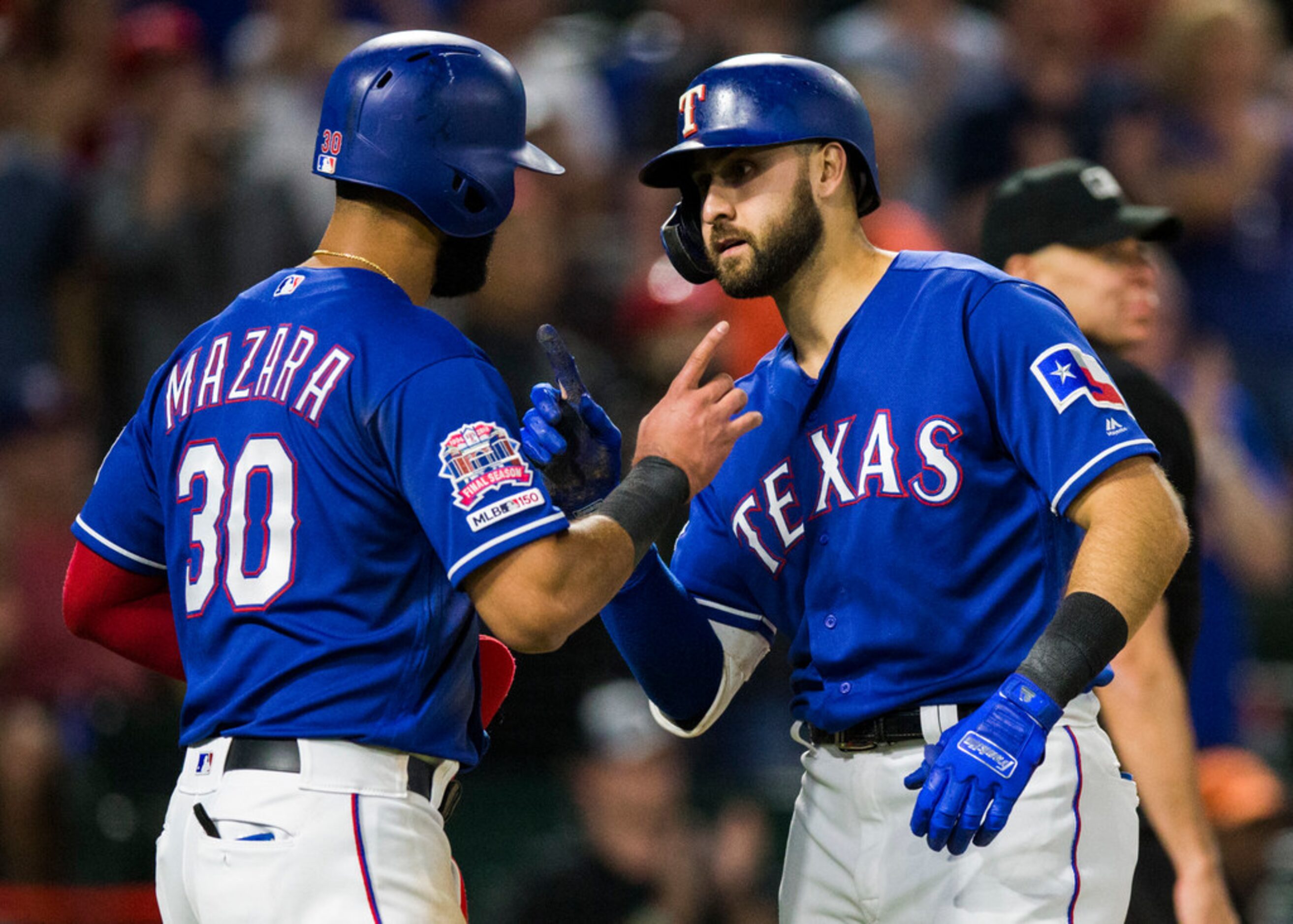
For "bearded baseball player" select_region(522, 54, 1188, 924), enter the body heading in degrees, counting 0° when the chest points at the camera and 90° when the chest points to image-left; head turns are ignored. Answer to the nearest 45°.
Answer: approximately 45°

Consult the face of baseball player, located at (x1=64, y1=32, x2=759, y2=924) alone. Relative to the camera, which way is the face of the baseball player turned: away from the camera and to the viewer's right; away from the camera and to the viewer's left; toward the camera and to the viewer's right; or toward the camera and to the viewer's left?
away from the camera and to the viewer's right

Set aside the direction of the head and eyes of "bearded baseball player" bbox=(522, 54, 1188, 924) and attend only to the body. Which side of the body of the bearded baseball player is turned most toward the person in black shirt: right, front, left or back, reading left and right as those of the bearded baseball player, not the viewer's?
back
